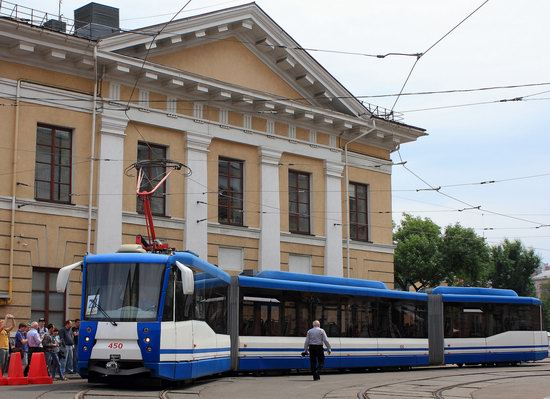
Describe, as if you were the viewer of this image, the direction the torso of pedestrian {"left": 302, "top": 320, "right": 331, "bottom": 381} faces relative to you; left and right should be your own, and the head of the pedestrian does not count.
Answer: facing away from the viewer

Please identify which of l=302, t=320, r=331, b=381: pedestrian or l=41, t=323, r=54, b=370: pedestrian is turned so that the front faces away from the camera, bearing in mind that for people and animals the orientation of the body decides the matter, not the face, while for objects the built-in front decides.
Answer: l=302, t=320, r=331, b=381: pedestrian

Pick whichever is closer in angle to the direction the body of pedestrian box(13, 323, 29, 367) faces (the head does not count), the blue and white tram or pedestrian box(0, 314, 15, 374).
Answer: the blue and white tram

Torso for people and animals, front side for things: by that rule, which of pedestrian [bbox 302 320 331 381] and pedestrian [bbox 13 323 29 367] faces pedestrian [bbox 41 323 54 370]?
pedestrian [bbox 13 323 29 367]

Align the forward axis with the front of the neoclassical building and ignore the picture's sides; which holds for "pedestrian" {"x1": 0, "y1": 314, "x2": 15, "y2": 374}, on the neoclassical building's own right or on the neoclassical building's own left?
on the neoclassical building's own right

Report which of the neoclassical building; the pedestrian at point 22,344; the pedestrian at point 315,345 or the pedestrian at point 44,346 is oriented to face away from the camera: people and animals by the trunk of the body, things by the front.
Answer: the pedestrian at point 315,345

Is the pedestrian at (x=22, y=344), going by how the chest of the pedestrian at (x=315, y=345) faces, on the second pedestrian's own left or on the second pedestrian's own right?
on the second pedestrian's own left

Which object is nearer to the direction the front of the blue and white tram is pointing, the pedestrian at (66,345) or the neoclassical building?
the pedestrian

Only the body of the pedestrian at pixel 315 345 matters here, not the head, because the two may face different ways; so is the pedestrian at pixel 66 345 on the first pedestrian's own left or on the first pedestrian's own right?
on the first pedestrian's own left

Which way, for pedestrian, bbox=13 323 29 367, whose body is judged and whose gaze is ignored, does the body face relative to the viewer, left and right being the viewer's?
facing to the right of the viewer

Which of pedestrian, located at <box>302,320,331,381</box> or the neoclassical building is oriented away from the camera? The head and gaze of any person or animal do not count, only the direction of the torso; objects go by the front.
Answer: the pedestrian

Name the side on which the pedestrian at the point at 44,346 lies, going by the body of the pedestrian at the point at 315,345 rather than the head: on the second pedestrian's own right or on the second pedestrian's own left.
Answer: on the second pedestrian's own left
